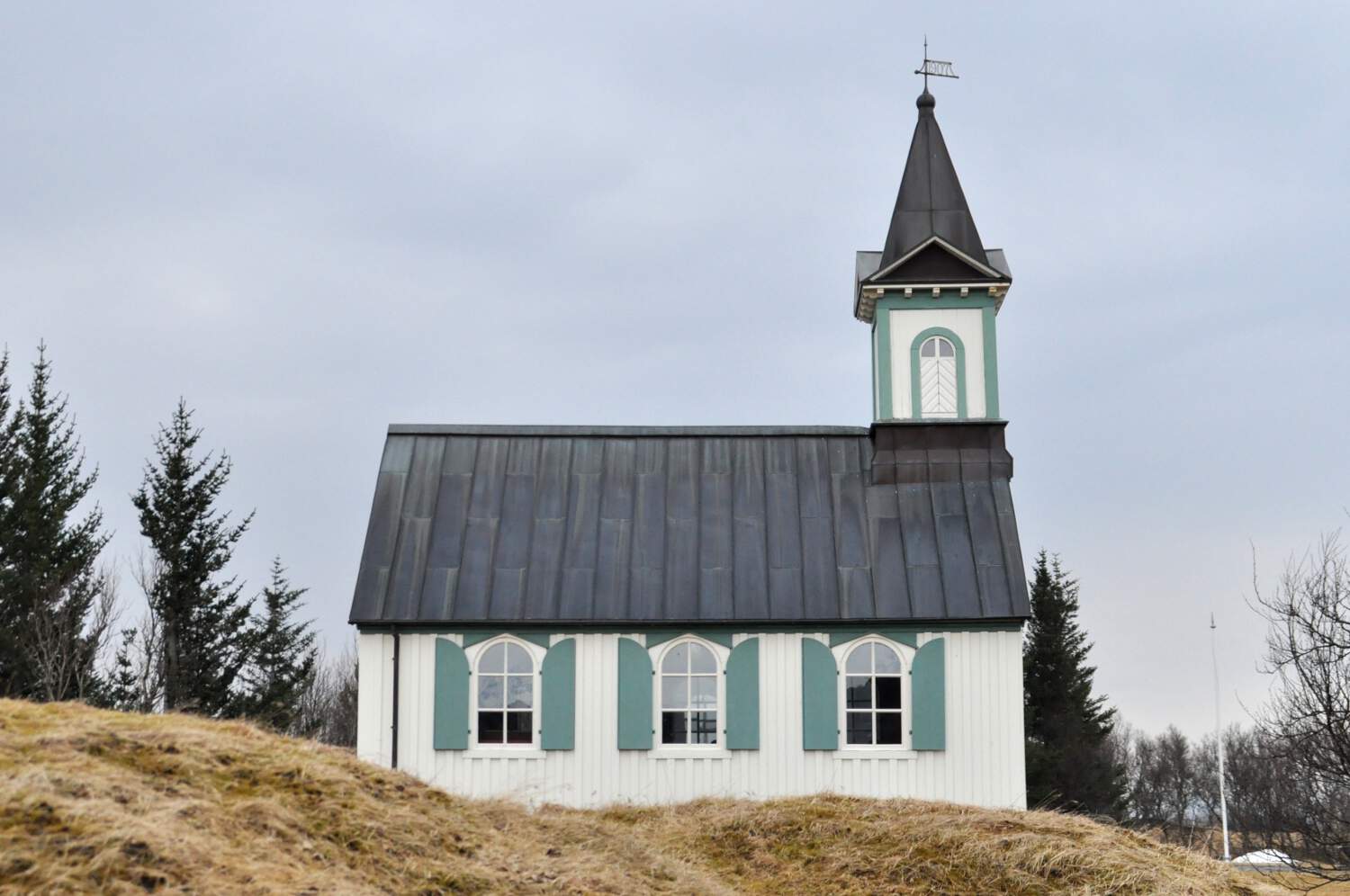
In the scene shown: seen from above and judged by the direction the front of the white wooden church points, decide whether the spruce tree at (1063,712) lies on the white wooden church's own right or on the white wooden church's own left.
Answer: on the white wooden church's own left

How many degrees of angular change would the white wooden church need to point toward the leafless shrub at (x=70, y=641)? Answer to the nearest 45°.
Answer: approximately 135° to its left

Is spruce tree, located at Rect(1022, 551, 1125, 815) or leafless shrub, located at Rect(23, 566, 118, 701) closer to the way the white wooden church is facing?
the spruce tree

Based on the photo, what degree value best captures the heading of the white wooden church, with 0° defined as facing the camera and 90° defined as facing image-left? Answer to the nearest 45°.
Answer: approximately 270°

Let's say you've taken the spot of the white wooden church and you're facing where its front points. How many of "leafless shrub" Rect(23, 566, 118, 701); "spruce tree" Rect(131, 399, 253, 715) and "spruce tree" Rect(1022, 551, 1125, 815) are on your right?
0

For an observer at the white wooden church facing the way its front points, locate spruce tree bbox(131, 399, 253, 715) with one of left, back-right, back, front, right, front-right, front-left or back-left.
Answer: back-left

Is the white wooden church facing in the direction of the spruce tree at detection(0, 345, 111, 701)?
no

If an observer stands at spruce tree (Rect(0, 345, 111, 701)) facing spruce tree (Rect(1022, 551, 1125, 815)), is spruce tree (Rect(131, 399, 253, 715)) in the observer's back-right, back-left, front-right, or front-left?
front-left
